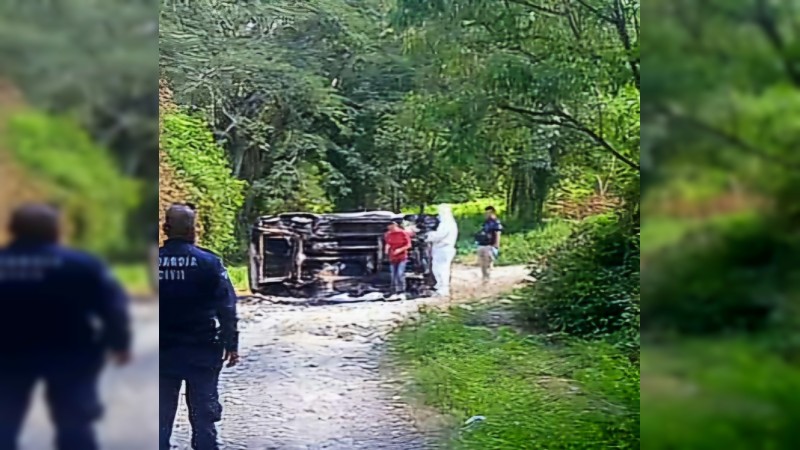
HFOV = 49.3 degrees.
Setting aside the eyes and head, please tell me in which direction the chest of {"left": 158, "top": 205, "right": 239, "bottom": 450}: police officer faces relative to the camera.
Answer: away from the camera

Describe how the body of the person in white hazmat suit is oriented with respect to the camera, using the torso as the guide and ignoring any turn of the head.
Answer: to the viewer's left
